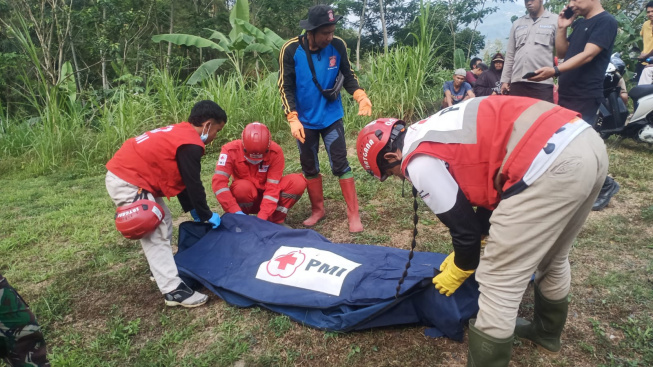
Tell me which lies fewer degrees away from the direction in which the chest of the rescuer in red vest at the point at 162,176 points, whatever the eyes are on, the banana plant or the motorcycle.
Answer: the motorcycle

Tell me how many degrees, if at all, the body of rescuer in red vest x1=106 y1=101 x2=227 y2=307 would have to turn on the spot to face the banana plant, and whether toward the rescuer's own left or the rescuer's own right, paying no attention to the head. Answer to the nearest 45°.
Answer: approximately 90° to the rescuer's own left

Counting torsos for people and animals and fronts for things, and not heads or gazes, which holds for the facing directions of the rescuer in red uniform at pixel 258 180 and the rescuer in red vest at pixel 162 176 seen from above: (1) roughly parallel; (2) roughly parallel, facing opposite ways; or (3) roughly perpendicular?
roughly perpendicular

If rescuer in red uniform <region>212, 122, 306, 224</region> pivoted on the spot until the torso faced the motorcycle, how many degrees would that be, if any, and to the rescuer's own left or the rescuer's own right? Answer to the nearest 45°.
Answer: approximately 90° to the rescuer's own left

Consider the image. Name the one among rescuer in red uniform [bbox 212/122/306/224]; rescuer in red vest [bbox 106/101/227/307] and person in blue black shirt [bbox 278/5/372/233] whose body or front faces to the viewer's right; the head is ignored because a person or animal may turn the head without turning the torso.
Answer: rescuer in red vest [bbox 106/101/227/307]

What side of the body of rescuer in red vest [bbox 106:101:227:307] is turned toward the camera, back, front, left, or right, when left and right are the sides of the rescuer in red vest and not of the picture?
right

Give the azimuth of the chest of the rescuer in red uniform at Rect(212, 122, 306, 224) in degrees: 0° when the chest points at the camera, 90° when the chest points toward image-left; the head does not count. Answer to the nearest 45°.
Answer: approximately 0°

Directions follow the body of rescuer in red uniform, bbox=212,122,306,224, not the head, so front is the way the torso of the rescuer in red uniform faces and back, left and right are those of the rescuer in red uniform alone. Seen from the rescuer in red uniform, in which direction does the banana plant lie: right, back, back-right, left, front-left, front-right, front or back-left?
back

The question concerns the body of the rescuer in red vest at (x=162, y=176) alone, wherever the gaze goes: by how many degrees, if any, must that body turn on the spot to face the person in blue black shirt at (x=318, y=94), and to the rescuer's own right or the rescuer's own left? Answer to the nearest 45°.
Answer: approximately 45° to the rescuer's own left

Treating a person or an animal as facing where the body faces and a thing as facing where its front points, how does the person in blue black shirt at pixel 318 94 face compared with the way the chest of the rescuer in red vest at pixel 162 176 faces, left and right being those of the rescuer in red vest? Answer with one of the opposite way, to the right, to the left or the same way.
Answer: to the right

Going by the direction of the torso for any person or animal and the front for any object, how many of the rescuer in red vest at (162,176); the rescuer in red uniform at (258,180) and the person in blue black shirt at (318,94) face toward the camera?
2

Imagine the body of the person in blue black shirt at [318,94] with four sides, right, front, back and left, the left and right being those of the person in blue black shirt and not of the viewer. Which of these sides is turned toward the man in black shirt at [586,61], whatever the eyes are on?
left
